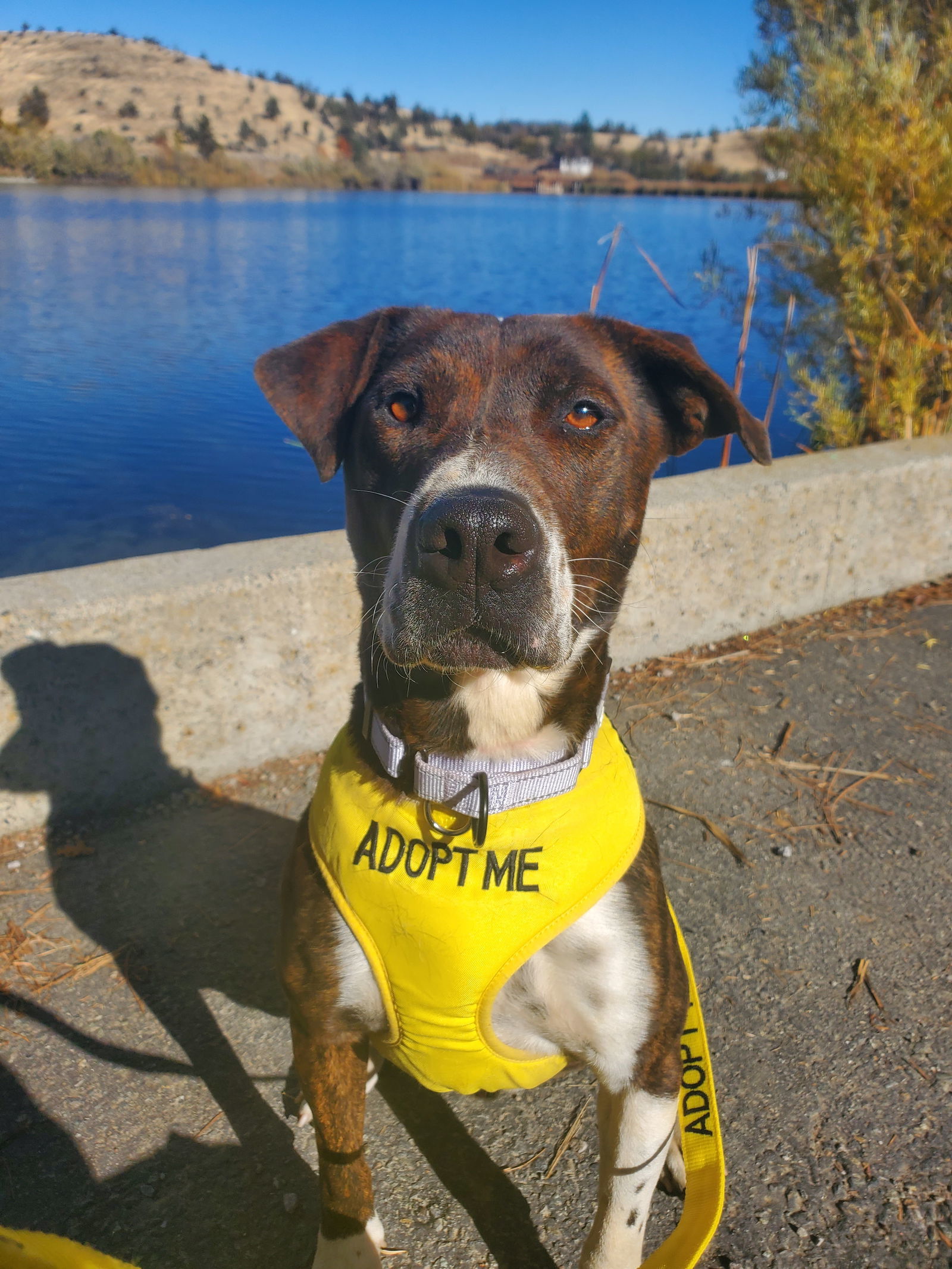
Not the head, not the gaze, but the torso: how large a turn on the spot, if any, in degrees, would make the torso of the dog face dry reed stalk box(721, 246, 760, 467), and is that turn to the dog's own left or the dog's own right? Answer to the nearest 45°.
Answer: approximately 180°

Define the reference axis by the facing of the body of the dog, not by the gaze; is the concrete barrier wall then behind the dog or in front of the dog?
behind

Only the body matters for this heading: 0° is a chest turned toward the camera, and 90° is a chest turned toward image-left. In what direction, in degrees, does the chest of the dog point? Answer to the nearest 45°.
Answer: approximately 0°

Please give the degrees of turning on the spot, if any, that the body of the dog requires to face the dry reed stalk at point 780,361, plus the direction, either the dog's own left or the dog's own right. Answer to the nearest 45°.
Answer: approximately 180°

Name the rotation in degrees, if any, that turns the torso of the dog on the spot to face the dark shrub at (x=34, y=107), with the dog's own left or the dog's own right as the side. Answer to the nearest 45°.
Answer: approximately 135° to the dog's own right

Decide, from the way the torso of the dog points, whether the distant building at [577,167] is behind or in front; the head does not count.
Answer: behind

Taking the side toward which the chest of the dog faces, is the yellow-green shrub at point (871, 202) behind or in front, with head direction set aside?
behind
